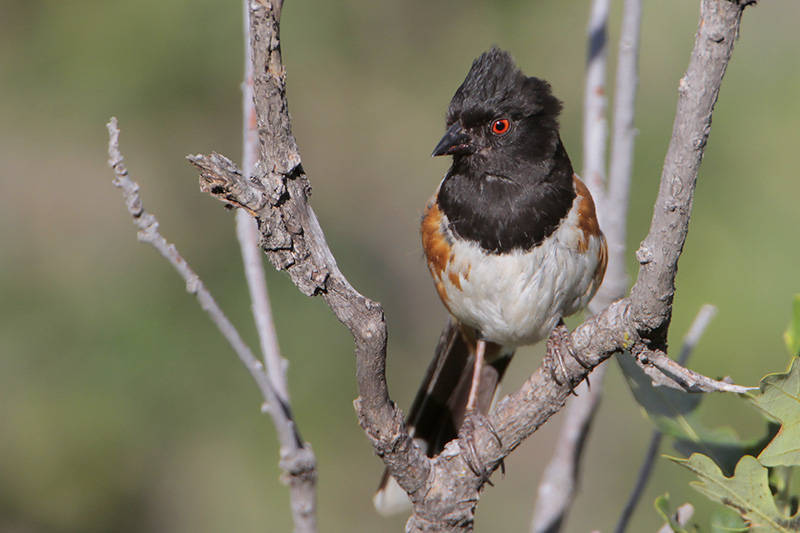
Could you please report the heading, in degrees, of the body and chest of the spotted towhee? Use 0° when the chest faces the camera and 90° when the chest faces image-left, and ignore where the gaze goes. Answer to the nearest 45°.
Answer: approximately 0°
